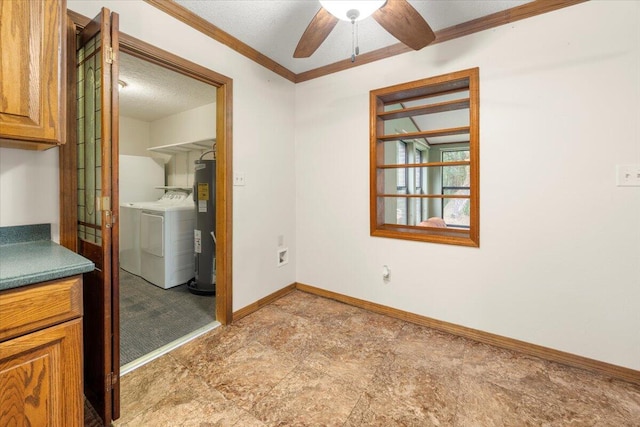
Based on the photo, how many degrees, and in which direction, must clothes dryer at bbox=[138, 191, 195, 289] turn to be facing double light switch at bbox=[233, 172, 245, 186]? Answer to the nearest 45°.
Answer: approximately 90° to its left

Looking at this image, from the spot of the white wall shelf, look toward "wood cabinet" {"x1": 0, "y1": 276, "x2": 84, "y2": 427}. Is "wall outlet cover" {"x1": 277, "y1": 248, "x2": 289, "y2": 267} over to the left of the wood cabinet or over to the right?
left

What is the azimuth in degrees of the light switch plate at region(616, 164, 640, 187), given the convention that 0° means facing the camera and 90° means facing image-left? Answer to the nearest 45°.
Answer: approximately 0°

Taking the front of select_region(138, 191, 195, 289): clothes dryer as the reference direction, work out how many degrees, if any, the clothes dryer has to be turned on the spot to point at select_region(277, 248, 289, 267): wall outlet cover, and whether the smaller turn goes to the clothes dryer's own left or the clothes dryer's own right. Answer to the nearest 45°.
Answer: approximately 90° to the clothes dryer's own left

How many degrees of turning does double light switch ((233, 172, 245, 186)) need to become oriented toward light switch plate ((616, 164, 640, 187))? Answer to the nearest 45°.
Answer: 0° — it already faces it

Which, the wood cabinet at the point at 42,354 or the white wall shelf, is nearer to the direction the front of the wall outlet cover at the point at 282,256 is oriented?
the wood cabinet

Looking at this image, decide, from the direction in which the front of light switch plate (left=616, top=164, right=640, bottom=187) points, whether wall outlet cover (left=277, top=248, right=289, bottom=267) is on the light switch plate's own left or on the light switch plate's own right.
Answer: on the light switch plate's own right

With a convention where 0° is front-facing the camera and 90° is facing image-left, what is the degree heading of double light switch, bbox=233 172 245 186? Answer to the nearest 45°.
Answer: approximately 315°

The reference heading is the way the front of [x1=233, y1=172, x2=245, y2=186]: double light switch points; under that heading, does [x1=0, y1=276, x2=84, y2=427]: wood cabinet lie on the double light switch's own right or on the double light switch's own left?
on the double light switch's own right
